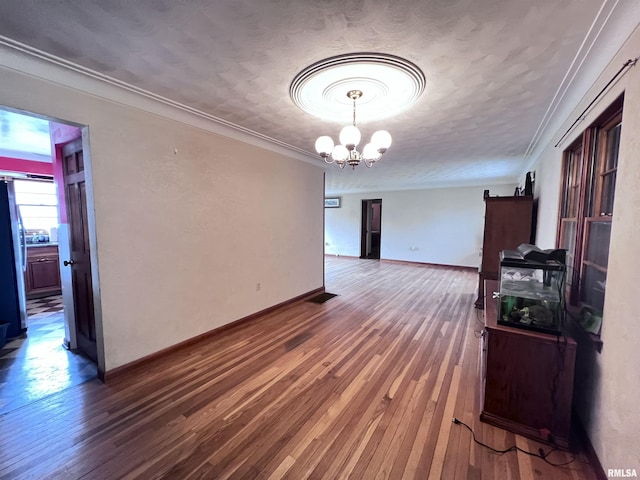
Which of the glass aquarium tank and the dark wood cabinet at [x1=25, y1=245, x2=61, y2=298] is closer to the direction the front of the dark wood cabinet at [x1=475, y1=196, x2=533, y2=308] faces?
the dark wood cabinet

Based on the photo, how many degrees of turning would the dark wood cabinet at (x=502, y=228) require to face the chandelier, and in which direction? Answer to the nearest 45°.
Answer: approximately 45° to its left

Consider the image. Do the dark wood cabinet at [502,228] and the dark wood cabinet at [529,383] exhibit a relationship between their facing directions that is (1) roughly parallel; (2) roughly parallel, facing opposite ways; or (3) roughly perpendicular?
roughly parallel

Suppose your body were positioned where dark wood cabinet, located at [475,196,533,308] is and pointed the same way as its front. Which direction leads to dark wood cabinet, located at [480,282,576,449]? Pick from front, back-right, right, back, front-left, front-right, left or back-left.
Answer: left

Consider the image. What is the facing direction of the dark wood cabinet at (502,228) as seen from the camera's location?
facing to the left of the viewer

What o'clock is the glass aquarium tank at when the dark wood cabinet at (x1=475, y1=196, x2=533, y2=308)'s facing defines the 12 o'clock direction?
The glass aquarium tank is roughly at 9 o'clock from the dark wood cabinet.

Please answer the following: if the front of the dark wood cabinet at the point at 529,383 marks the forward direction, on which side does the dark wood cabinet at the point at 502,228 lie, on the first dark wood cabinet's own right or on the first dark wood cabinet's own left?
on the first dark wood cabinet's own right

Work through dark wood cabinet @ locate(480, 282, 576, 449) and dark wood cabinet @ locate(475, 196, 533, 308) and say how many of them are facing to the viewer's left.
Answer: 2

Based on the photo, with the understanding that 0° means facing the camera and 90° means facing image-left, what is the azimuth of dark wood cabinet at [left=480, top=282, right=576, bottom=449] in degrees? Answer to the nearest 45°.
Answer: approximately 90°

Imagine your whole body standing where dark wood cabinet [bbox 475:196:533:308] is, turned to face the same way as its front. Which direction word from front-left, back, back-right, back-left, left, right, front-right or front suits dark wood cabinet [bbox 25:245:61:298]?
front-left
